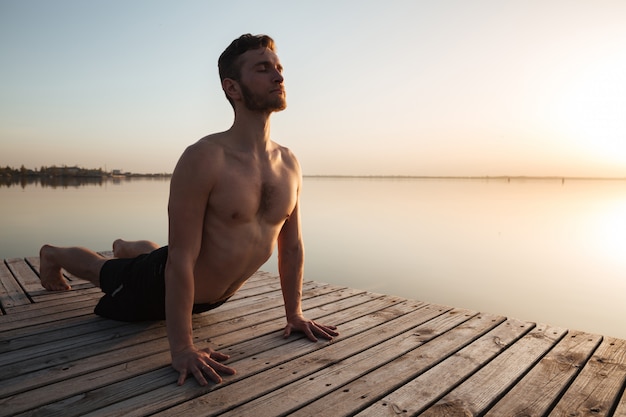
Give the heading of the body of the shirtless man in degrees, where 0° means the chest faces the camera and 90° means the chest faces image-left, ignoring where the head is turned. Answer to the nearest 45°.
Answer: approximately 315°
